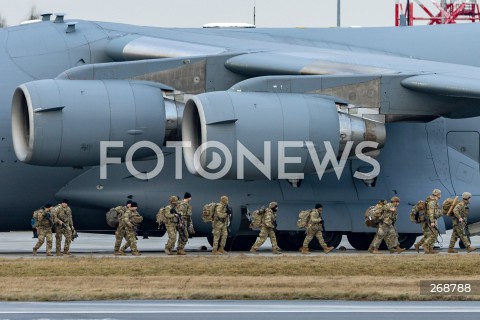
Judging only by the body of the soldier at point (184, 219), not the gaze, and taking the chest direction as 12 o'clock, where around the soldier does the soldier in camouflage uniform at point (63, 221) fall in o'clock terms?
The soldier in camouflage uniform is roughly at 6 o'clock from the soldier.

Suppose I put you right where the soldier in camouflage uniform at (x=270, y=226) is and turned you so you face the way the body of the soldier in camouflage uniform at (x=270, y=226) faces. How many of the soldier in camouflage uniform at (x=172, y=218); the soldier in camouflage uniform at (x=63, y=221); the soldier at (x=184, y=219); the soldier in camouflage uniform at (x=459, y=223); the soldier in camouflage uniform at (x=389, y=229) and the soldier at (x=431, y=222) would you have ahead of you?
3

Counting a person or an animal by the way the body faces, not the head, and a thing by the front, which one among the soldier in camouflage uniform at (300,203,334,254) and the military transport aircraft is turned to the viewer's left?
the military transport aircraft

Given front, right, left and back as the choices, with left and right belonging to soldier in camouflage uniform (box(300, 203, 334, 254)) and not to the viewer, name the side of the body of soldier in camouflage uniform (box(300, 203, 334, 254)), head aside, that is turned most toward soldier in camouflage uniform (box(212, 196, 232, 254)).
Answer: back

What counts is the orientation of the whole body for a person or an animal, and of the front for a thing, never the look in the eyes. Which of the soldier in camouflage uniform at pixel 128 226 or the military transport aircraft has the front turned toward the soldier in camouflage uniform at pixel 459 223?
the soldier in camouflage uniform at pixel 128 226

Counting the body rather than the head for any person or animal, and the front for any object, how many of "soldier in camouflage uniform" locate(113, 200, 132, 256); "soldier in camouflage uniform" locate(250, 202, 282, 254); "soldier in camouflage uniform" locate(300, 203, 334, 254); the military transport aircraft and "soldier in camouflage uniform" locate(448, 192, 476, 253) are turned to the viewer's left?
1

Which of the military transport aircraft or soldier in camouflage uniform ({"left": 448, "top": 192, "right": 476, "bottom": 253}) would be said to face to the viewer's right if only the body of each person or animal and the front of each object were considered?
the soldier in camouflage uniform

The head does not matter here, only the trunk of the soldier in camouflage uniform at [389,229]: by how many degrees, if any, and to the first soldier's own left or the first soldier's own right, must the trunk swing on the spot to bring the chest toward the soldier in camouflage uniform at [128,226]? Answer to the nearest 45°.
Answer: approximately 180°

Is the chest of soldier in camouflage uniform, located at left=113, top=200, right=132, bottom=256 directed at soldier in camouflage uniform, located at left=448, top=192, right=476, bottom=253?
yes

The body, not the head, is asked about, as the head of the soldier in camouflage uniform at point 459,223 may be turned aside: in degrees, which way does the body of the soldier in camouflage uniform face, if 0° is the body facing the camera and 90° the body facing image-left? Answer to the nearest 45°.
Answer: approximately 270°

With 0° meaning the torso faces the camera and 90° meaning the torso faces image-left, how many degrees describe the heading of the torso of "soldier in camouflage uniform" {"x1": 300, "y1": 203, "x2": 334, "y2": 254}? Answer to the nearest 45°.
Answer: approximately 270°

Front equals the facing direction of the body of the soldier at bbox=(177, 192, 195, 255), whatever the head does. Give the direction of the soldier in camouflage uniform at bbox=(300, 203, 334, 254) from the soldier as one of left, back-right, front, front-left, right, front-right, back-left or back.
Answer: front

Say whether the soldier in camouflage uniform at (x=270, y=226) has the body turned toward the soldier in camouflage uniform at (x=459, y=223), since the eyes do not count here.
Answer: yes

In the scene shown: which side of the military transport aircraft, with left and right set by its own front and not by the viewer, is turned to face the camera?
left

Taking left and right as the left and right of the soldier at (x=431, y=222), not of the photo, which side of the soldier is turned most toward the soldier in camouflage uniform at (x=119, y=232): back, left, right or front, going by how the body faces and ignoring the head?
back

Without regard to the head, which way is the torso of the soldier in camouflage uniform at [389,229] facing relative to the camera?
to the viewer's right

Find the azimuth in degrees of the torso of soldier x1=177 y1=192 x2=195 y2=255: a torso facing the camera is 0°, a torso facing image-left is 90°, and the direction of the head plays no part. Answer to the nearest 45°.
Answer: approximately 270°

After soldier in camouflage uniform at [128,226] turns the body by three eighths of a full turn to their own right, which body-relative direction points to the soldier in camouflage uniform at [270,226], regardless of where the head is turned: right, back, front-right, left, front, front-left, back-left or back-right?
back-left

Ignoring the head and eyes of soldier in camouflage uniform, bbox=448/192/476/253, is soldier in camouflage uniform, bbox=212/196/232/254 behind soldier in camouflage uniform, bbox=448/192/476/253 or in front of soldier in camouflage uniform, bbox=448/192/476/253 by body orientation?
behind
